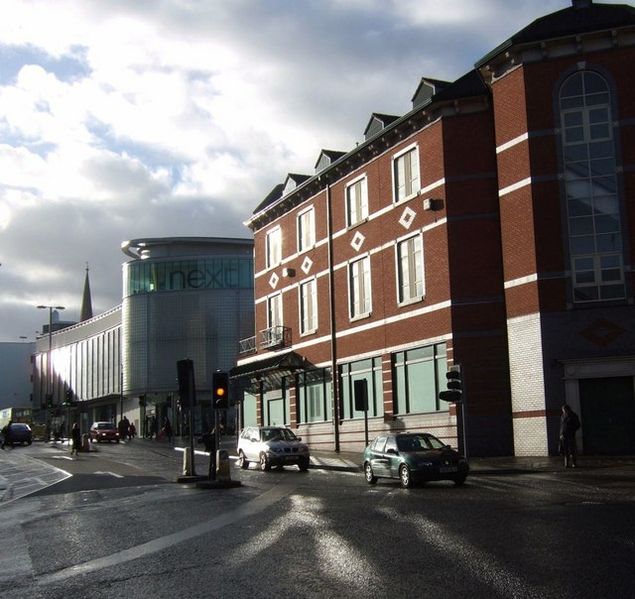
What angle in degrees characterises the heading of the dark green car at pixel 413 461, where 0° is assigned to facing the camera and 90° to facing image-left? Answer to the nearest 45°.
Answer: approximately 315°

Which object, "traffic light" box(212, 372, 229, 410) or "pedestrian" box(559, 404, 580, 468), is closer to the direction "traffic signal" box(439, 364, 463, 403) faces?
the traffic light

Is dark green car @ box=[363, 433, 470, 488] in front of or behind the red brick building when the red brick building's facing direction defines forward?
in front

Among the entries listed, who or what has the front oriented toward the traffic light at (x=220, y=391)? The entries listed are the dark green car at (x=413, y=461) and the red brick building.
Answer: the red brick building

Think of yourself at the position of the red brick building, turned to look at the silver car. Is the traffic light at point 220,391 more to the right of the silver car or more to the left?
left

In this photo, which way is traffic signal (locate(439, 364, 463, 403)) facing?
to the viewer's left

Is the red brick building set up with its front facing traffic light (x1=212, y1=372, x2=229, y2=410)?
yes

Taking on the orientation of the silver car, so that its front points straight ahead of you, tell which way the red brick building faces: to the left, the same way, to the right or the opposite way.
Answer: to the right

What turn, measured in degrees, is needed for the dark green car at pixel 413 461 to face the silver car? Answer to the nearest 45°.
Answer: approximately 180°

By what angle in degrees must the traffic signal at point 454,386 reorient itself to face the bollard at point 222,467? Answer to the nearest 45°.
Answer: approximately 45° to its left
